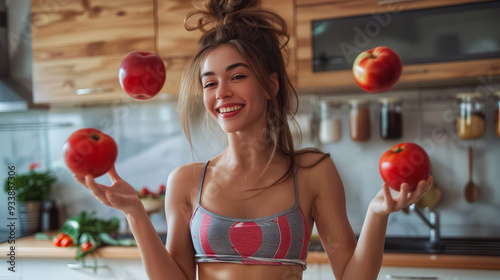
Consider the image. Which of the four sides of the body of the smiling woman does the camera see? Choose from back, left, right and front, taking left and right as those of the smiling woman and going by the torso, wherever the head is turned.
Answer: front

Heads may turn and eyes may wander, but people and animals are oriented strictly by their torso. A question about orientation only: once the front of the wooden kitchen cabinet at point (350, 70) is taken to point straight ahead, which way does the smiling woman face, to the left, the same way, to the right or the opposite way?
the same way

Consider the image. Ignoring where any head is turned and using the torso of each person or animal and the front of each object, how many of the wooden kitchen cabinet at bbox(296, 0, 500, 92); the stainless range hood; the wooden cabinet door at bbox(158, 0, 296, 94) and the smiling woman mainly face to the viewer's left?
0

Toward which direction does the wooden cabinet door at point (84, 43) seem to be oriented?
toward the camera

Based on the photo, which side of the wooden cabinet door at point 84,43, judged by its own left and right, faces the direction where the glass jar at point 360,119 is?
left

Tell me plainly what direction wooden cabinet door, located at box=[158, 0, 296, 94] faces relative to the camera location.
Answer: facing the viewer

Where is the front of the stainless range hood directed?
toward the camera

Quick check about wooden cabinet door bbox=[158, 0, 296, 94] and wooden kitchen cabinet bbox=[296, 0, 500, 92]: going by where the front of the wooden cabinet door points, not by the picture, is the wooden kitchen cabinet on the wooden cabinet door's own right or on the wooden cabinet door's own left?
on the wooden cabinet door's own left

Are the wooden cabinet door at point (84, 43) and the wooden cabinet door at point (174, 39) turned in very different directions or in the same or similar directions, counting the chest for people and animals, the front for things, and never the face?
same or similar directions

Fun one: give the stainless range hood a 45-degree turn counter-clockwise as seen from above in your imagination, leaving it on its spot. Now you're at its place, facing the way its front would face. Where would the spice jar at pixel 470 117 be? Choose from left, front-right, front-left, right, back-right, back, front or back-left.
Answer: front
